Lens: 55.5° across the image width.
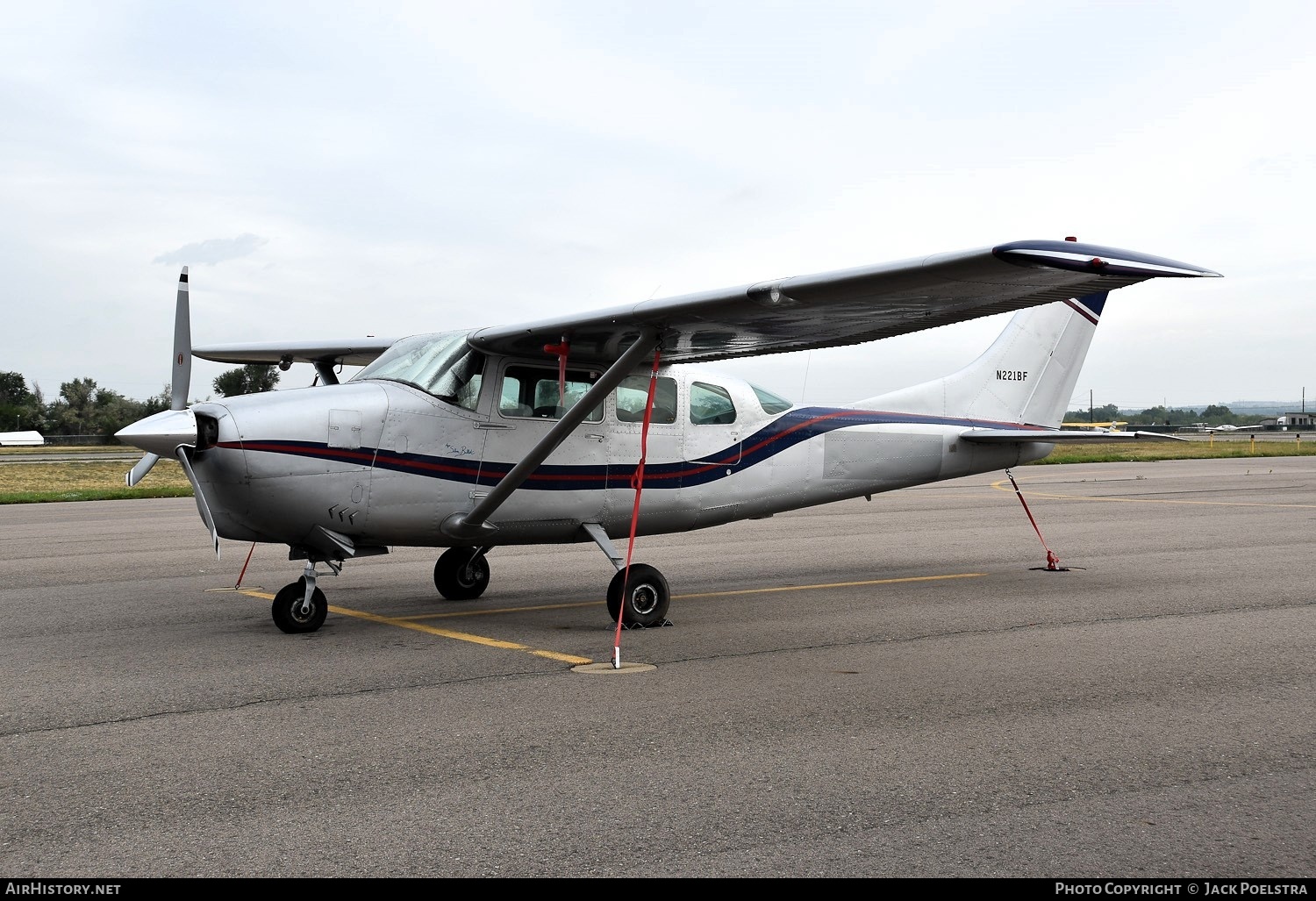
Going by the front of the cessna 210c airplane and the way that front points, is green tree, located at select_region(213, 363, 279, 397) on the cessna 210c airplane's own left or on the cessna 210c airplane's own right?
on the cessna 210c airplane's own right

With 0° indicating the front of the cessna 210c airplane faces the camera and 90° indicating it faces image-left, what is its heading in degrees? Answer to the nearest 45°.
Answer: approximately 45°
